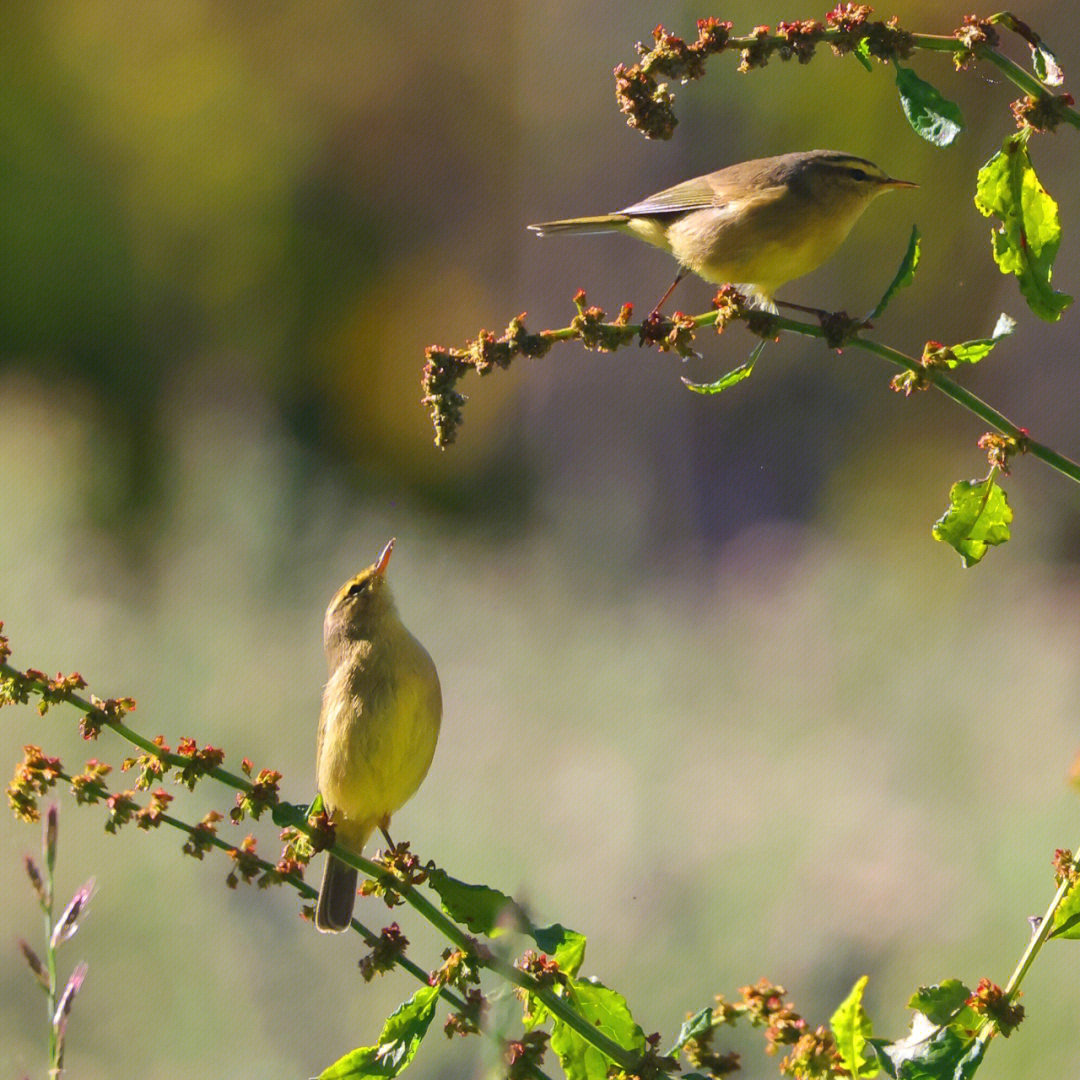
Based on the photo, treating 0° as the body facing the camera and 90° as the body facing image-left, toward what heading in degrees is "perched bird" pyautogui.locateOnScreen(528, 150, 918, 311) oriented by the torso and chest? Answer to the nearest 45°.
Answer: approximately 270°

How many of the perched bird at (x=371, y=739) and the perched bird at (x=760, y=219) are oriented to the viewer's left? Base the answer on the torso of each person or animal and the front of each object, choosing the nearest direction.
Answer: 0
